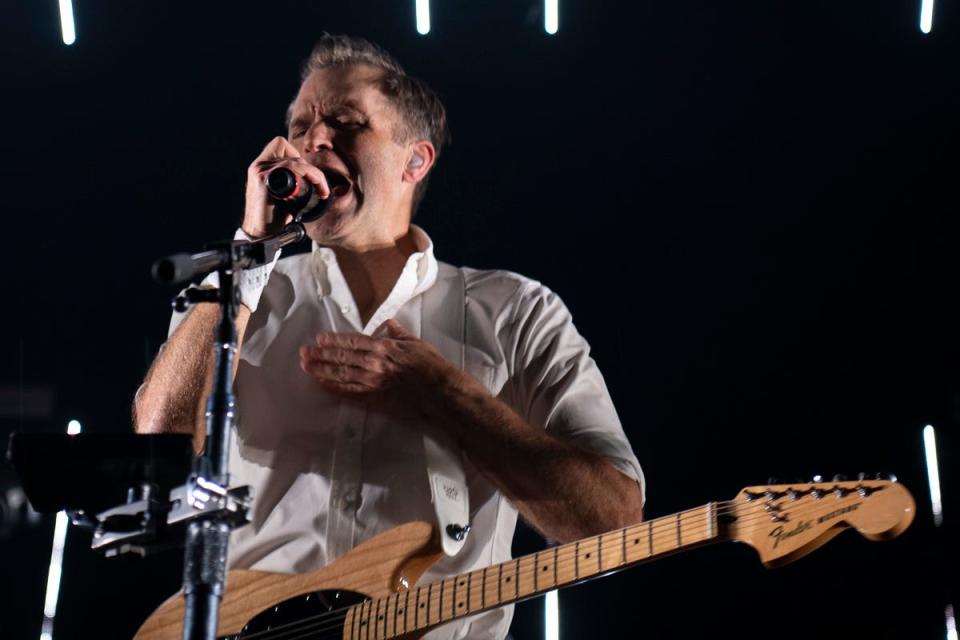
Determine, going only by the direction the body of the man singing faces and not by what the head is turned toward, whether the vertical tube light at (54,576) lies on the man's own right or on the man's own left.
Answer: on the man's own right

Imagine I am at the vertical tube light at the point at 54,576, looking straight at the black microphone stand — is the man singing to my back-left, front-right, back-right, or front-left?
front-left

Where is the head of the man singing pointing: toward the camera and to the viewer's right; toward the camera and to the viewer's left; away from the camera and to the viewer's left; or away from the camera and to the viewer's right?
toward the camera and to the viewer's left

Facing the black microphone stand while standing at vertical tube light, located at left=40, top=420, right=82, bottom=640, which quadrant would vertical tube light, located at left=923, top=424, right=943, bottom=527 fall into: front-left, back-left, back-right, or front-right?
front-left

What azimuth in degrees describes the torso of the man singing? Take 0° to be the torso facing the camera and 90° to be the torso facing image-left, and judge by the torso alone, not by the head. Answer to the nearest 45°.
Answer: approximately 45°

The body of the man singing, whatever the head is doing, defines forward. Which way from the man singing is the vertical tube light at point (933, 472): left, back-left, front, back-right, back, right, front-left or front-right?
back-left
